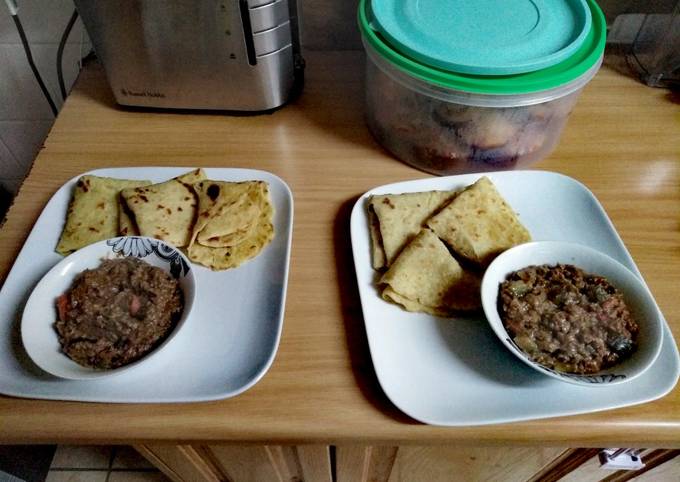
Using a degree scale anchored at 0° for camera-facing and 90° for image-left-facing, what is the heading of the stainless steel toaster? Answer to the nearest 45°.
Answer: approximately 0°
